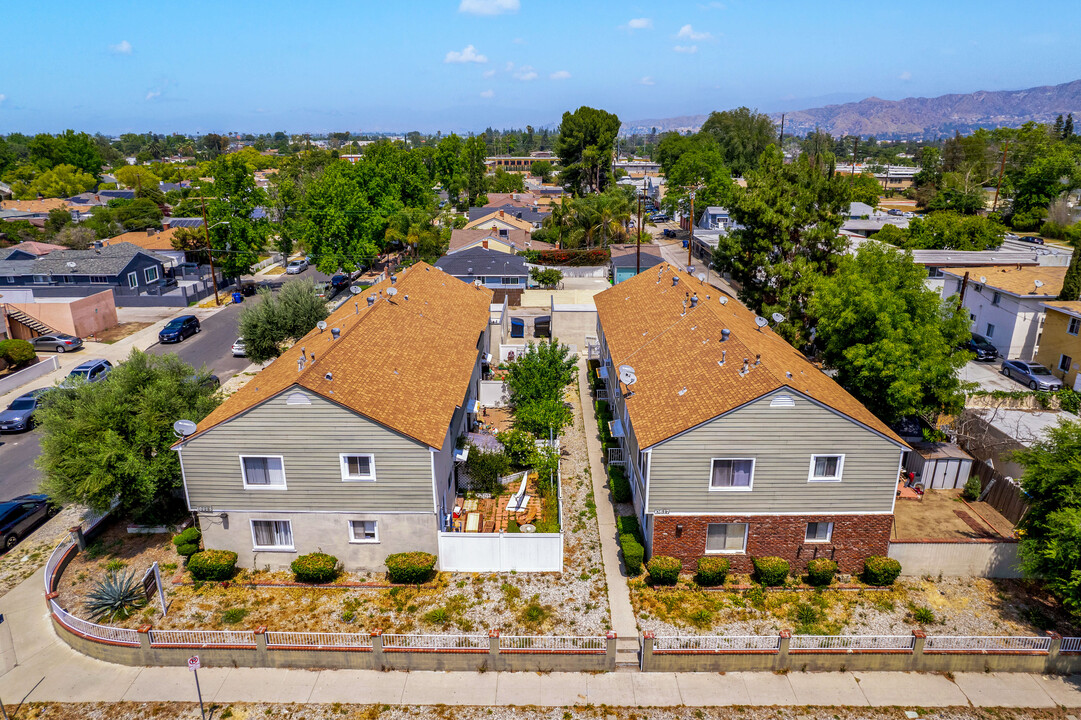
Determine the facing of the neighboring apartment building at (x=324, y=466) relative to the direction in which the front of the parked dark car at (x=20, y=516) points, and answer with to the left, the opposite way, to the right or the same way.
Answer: the opposite way

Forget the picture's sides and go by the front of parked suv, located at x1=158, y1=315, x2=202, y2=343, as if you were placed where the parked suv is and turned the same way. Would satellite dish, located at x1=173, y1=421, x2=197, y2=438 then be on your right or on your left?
on your left

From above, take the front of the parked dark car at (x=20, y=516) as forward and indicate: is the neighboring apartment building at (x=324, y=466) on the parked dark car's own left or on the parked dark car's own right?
on the parked dark car's own right

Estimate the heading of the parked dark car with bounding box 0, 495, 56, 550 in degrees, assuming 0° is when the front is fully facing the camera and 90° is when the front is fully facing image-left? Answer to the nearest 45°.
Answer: approximately 225°

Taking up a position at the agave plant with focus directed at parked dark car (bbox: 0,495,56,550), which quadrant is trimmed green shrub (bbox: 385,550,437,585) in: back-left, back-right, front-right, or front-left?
back-right

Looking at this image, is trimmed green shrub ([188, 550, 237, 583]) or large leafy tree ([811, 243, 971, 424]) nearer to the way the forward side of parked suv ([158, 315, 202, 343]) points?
the trimmed green shrub

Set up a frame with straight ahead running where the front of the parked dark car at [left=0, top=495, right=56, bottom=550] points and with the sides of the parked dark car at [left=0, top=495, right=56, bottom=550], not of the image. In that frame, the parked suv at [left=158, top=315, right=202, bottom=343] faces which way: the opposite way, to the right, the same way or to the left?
the opposite way

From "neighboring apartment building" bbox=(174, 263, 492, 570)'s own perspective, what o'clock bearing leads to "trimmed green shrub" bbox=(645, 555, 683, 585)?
The trimmed green shrub is roughly at 10 o'clock from the neighboring apartment building.

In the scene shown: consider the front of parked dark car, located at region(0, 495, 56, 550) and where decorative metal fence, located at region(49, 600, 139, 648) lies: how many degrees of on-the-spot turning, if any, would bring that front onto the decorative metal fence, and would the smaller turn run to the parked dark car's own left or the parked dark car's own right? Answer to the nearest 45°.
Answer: approximately 135° to the parked dark car's own right

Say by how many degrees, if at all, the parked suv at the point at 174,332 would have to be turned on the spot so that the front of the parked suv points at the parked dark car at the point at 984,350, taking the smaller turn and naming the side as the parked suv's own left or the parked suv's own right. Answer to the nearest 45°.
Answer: approximately 90° to the parked suv's own left

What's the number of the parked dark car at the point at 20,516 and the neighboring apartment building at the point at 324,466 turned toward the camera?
1

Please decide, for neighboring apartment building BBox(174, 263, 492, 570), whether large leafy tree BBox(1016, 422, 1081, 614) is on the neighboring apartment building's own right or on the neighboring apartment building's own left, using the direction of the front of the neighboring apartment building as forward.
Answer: on the neighboring apartment building's own left

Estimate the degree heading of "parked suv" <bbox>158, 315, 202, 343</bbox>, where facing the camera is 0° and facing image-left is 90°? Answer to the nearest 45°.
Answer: approximately 45°

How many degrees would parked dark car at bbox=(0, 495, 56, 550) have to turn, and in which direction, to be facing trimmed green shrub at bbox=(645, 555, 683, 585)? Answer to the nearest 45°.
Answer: approximately 90° to its right

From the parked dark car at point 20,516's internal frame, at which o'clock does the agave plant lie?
The agave plant is roughly at 4 o'clock from the parked dark car.

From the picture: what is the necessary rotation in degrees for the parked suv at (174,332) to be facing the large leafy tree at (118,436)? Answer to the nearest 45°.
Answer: approximately 45° to its left
